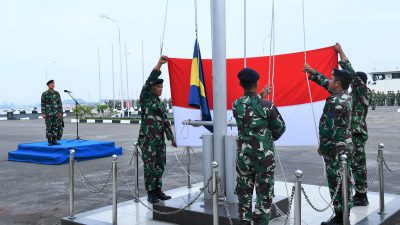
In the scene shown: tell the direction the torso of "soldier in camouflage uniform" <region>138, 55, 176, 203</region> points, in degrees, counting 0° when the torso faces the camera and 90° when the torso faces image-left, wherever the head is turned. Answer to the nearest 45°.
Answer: approximately 270°

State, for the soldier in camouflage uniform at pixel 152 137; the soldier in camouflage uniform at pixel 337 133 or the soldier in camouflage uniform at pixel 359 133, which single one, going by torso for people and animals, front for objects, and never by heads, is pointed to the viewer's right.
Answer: the soldier in camouflage uniform at pixel 152 137

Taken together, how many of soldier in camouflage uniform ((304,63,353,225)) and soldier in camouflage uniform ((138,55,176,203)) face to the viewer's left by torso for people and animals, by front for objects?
1

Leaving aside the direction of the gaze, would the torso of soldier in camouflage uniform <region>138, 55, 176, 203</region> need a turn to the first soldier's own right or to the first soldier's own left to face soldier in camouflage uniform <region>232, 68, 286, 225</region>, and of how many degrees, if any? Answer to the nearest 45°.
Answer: approximately 45° to the first soldier's own right

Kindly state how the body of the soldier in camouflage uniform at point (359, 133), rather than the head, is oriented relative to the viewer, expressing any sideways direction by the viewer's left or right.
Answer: facing away from the viewer and to the left of the viewer

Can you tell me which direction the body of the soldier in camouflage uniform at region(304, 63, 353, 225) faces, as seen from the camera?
to the viewer's left

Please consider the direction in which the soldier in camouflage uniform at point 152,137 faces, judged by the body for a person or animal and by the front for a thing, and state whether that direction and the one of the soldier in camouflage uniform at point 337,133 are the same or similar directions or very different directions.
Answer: very different directions
